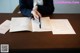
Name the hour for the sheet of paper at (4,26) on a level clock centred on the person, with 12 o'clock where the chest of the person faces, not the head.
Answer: The sheet of paper is roughly at 1 o'clock from the person.

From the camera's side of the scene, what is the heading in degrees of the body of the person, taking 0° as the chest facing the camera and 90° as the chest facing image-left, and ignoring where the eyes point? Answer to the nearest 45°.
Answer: approximately 0°

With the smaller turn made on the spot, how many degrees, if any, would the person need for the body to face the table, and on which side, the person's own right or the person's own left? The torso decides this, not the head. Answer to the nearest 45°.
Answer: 0° — they already face it
